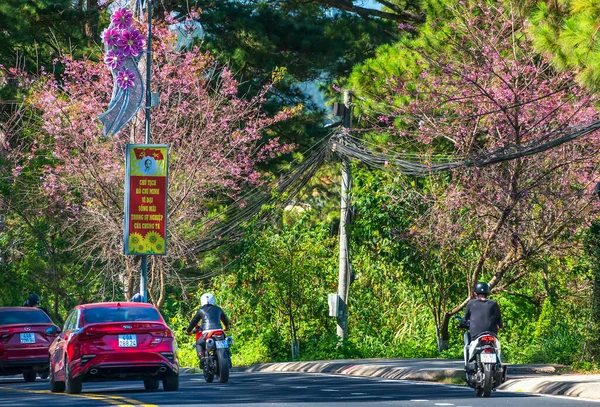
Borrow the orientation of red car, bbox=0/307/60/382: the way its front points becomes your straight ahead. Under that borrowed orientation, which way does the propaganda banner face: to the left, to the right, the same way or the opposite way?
the opposite way

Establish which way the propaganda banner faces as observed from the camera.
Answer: facing the viewer

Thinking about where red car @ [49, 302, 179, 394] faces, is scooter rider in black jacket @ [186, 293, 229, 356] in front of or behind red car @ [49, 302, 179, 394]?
in front

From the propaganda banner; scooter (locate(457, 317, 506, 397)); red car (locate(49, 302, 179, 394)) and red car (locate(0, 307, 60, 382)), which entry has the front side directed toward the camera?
the propaganda banner

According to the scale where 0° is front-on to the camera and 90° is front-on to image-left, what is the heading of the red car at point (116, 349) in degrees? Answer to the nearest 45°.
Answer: approximately 180°

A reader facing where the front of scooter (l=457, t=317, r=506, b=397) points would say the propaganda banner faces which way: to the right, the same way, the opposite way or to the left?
the opposite way

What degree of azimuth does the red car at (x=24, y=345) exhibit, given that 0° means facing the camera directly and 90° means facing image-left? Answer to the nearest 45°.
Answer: approximately 180°

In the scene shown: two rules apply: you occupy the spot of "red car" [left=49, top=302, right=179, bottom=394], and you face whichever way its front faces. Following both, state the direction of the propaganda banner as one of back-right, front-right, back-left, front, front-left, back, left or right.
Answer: front

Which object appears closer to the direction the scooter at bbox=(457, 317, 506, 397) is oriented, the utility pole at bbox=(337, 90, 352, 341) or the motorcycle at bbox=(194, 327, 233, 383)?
the utility pole

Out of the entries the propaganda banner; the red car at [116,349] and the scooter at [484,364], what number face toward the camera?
1

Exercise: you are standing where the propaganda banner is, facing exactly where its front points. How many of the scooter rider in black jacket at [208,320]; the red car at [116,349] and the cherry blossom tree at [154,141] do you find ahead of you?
2

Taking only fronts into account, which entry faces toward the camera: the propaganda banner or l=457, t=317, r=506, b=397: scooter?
the propaganda banner

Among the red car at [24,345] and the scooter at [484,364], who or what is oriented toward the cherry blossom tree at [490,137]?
the scooter

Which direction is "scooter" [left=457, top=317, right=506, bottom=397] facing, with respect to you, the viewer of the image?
facing away from the viewer

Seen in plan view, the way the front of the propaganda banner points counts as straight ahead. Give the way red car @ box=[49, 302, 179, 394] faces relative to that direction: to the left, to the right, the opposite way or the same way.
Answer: the opposite way

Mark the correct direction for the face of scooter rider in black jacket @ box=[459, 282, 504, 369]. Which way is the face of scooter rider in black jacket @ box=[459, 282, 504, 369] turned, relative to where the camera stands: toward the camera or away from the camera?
away from the camera
